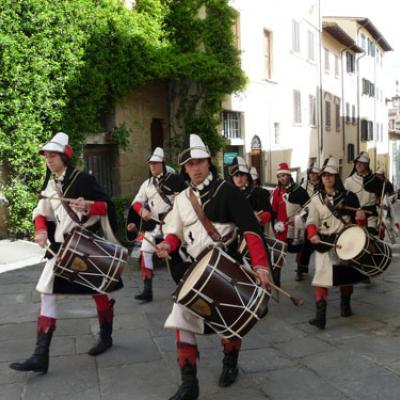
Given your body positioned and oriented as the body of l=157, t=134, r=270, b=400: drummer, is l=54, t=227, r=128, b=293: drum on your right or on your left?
on your right

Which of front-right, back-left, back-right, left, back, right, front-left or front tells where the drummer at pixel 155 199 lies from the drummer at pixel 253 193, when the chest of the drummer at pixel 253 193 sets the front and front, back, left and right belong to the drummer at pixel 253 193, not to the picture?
front-right

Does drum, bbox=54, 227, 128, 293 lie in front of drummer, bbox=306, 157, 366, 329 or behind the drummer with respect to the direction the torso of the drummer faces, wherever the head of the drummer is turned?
in front

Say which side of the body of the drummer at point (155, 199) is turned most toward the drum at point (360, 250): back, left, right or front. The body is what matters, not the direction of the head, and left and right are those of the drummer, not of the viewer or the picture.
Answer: left

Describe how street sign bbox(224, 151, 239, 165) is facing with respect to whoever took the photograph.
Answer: facing the viewer

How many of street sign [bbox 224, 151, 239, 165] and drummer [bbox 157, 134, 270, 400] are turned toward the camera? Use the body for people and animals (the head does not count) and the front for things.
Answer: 2

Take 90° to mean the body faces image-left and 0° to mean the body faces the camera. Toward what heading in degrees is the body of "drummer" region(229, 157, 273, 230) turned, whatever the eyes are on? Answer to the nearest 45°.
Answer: approximately 45°

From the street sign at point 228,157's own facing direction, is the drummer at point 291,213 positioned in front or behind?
in front

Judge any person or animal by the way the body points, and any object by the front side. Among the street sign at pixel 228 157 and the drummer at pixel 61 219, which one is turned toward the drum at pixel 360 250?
the street sign

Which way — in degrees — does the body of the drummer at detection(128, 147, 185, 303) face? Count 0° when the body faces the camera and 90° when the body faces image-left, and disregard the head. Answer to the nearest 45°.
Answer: approximately 45°

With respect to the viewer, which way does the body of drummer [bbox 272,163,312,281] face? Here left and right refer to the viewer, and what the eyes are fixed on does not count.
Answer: facing the viewer and to the left of the viewer
